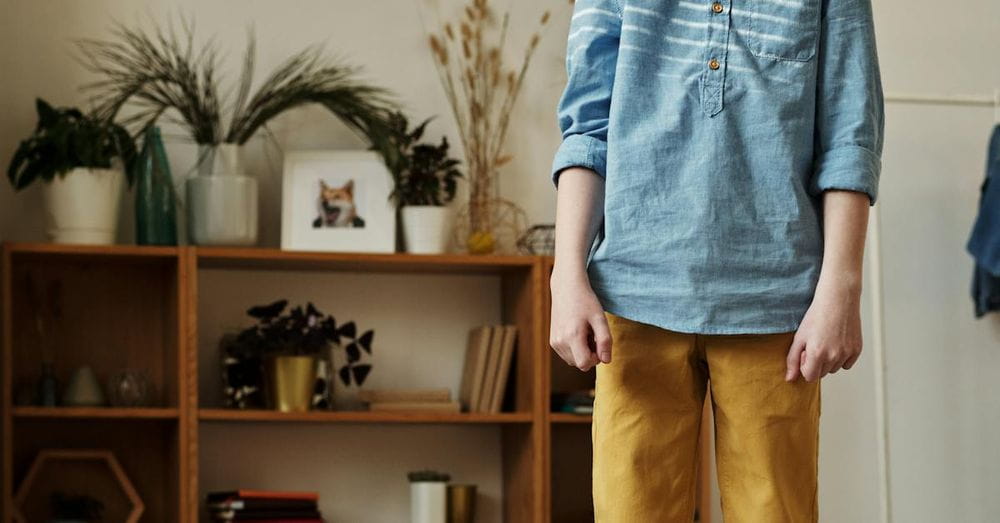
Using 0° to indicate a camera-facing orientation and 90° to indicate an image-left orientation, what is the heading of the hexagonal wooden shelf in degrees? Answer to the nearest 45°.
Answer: approximately 0°

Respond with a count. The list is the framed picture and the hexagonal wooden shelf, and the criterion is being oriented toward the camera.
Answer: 2

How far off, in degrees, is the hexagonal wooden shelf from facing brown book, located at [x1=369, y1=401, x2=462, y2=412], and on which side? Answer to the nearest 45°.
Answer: approximately 90° to its left
